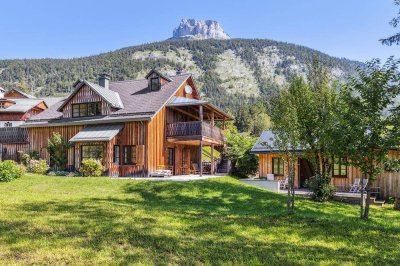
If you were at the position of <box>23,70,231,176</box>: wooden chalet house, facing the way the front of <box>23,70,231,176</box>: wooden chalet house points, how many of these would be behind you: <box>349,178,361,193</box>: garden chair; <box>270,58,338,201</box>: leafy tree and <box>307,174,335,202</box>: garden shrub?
0

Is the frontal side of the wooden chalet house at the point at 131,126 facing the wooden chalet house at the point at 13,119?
no

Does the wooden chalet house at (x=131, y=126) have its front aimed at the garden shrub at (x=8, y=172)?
no

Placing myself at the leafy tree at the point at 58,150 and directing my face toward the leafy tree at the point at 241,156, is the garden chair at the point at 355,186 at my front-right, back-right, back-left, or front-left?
front-right

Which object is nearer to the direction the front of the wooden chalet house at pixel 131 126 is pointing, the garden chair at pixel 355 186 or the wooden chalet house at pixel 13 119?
the garden chair

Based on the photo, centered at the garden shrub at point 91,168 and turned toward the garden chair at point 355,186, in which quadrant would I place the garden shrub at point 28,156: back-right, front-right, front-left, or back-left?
back-left

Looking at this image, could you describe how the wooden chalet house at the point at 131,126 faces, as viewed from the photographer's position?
facing the viewer and to the right of the viewer

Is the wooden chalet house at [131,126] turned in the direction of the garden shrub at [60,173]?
no

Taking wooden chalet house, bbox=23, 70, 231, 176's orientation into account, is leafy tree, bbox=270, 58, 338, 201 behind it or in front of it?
in front

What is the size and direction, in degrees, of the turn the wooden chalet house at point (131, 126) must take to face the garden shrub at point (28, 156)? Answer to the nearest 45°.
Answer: approximately 135° to its right

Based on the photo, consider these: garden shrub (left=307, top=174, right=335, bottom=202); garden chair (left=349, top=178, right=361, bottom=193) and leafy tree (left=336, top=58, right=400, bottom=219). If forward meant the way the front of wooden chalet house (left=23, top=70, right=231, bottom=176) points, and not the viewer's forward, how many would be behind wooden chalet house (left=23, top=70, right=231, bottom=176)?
0

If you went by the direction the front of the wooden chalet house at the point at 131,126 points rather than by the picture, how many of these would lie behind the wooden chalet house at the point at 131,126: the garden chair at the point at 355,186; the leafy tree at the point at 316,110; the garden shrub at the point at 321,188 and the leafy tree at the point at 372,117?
0
